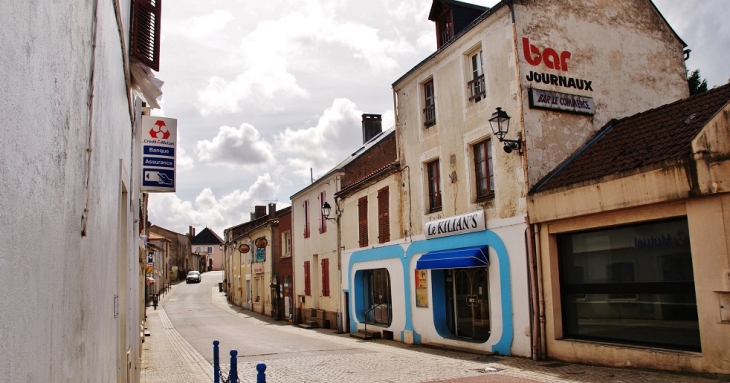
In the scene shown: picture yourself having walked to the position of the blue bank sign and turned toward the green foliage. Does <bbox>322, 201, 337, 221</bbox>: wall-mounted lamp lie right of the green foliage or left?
left

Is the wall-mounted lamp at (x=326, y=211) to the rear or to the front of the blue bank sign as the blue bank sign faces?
to the rear

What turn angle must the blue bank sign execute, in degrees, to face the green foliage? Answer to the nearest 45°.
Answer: approximately 90° to its left

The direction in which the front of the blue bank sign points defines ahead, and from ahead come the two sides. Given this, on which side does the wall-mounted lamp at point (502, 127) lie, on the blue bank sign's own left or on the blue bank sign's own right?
on the blue bank sign's own left

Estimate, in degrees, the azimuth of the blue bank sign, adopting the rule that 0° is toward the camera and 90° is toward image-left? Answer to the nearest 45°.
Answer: approximately 0°

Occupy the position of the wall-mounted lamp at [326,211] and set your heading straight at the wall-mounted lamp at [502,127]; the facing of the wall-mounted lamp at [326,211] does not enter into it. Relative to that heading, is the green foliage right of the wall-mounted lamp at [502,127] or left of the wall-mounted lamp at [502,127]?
left
